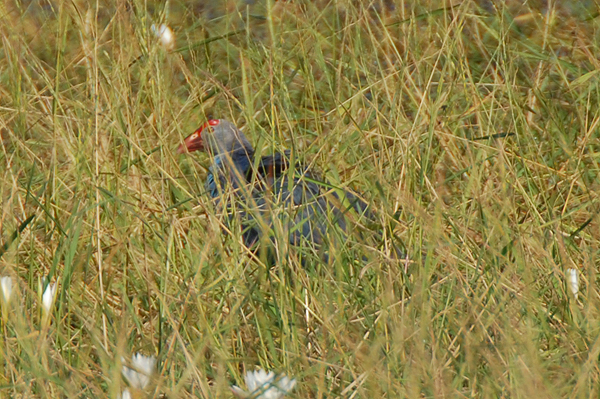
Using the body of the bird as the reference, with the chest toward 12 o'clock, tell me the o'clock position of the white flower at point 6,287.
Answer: The white flower is roughly at 11 o'clock from the bird.

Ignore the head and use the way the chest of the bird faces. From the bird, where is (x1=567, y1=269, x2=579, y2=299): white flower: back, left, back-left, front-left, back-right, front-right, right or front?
back-left

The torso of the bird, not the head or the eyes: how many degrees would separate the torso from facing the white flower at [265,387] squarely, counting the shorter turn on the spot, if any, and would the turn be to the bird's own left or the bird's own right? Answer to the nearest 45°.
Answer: approximately 90° to the bird's own left

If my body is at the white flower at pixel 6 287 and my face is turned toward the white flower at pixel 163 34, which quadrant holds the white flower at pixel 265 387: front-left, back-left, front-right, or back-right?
back-right

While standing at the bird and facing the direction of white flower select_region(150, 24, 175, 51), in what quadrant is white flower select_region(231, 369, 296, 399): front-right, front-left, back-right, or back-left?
back-left

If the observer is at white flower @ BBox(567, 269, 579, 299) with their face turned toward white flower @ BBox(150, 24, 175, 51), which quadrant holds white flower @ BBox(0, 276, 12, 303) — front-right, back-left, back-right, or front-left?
front-left

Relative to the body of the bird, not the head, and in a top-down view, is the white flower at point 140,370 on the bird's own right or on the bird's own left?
on the bird's own left

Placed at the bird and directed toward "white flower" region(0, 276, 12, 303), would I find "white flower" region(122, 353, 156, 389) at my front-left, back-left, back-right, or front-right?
front-left

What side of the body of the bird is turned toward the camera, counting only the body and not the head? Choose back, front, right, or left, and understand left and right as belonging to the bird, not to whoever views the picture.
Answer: left

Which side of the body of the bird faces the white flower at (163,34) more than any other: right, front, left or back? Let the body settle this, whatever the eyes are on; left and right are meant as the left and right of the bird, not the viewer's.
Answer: right

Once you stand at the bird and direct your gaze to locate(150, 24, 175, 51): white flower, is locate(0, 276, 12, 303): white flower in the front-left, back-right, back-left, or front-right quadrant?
back-left
